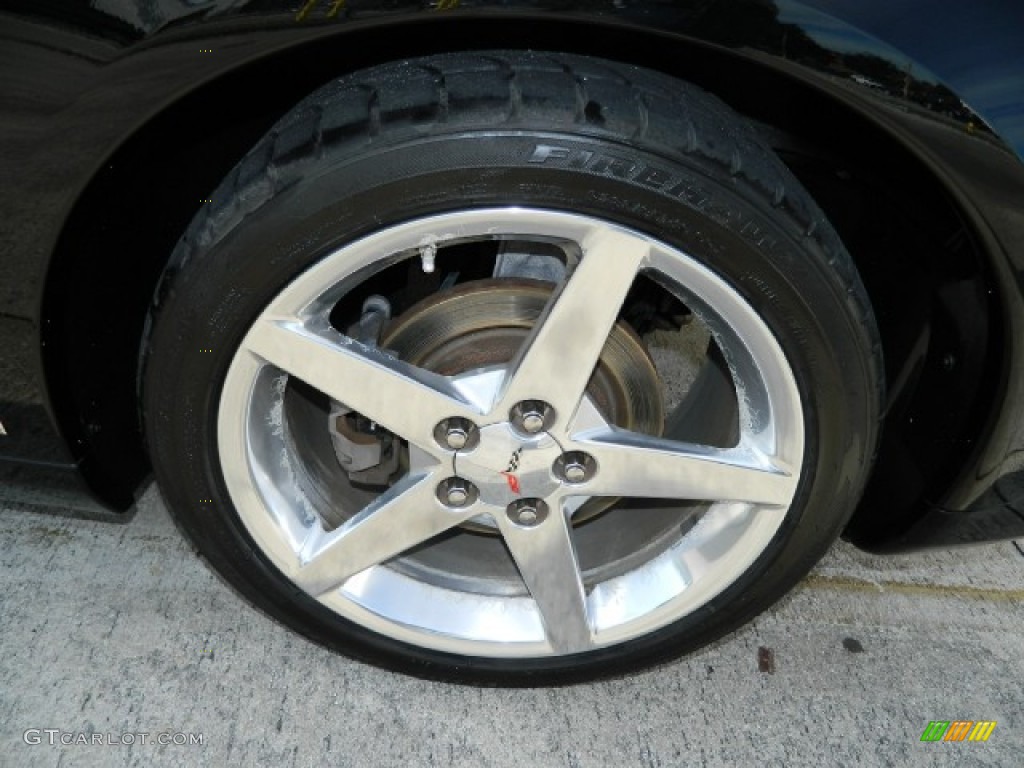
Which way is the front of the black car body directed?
to the viewer's right
